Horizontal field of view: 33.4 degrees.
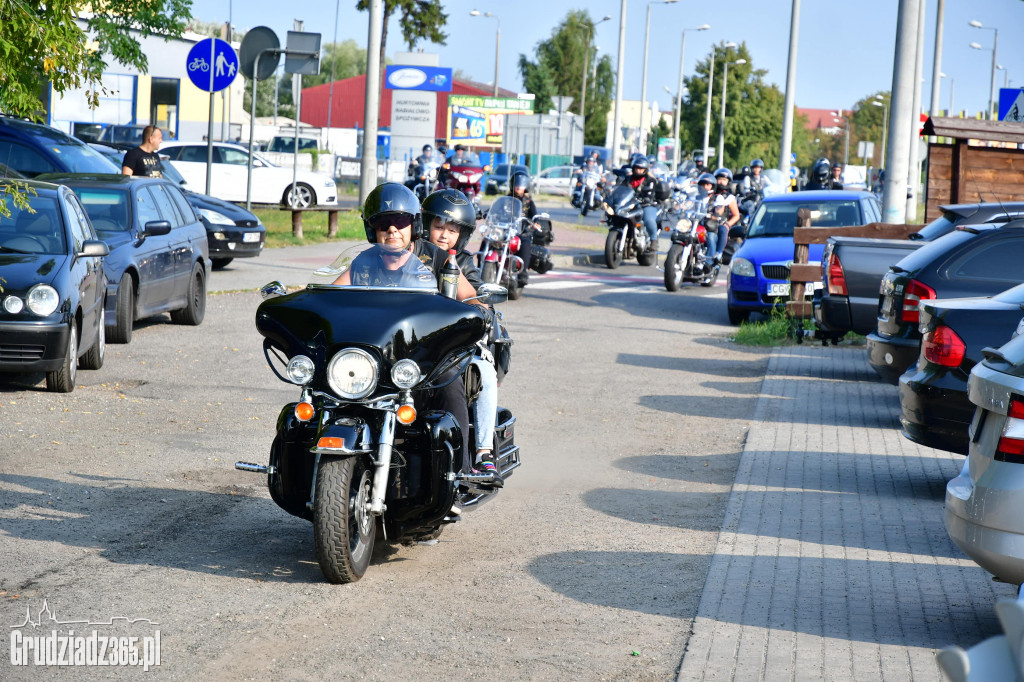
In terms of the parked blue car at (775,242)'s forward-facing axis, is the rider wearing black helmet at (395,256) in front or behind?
in front

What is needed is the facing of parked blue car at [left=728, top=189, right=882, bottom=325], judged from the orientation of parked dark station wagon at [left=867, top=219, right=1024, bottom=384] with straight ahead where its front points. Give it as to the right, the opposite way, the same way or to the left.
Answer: the opposite way

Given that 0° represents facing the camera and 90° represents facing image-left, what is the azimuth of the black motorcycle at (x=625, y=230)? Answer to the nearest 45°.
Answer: approximately 45°

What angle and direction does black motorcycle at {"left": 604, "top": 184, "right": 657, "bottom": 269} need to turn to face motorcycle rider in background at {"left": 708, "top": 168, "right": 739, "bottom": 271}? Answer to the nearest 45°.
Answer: approximately 90° to its left

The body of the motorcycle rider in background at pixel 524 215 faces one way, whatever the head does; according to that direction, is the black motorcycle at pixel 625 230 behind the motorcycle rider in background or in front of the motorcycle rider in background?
behind
